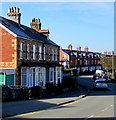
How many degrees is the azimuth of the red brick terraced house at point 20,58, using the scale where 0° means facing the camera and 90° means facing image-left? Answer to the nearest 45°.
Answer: approximately 315°

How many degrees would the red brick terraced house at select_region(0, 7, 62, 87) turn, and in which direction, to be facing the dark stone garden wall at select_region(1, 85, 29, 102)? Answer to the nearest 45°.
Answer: approximately 45° to its right
